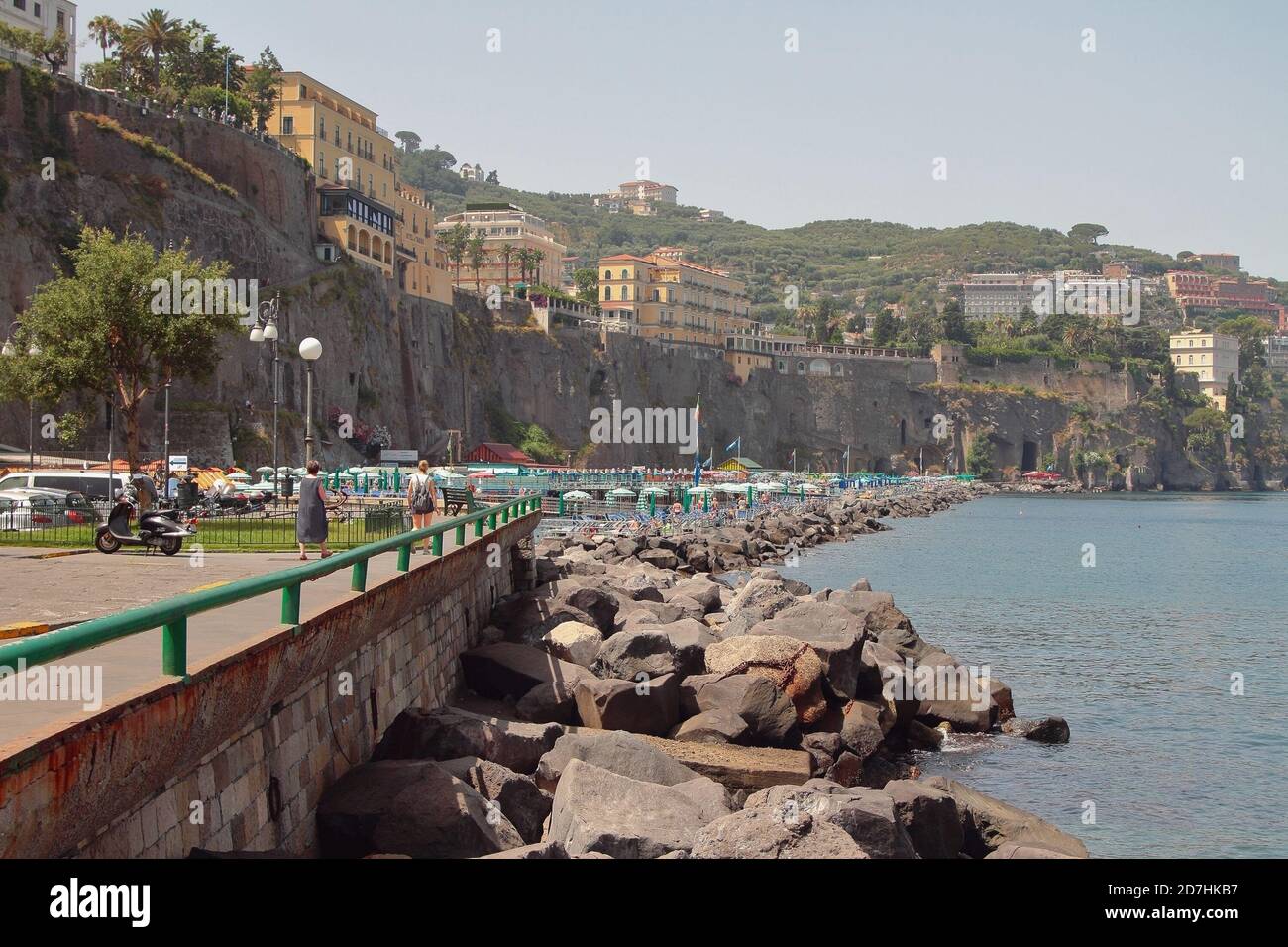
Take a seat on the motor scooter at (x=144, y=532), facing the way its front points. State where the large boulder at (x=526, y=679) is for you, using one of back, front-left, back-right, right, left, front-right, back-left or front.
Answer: back-left

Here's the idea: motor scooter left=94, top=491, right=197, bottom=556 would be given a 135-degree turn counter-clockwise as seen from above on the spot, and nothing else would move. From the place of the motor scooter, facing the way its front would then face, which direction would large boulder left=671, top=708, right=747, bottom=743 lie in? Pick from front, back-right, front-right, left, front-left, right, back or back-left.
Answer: front

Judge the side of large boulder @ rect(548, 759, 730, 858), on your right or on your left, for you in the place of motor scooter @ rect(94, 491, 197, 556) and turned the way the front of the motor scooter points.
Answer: on your left

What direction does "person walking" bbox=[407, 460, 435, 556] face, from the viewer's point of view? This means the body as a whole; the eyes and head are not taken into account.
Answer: away from the camera

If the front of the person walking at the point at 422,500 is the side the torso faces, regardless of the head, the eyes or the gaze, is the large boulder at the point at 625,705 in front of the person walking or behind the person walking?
behind

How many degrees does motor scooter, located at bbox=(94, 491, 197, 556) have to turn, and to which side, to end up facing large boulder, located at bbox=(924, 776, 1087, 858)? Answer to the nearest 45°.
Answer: approximately 135° to its left

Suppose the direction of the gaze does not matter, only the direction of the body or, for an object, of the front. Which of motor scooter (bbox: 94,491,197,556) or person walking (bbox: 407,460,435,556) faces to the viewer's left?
the motor scooter

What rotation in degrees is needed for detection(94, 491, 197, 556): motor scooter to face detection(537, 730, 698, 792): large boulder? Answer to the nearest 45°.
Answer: approximately 135° to its left

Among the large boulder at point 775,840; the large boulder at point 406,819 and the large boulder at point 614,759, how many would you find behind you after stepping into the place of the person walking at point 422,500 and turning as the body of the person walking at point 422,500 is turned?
3

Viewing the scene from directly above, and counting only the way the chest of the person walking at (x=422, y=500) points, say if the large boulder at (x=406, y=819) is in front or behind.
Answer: behind

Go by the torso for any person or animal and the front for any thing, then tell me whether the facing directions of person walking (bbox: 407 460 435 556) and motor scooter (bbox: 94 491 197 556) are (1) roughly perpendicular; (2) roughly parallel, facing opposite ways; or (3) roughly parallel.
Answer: roughly perpendicular

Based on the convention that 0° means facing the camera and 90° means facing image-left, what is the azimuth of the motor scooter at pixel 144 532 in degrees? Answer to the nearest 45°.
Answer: approximately 90°

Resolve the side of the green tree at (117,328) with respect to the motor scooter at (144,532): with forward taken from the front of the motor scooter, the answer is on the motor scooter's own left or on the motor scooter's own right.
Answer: on the motor scooter's own right

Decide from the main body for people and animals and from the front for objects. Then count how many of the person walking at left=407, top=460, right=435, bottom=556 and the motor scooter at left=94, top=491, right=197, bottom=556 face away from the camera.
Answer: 1

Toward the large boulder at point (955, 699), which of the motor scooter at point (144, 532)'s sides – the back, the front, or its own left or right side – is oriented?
back
